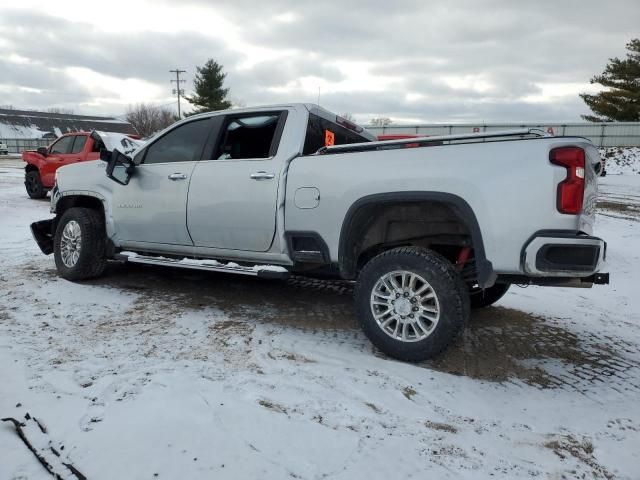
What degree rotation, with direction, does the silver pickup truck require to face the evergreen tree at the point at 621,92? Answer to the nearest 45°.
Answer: approximately 90° to its right

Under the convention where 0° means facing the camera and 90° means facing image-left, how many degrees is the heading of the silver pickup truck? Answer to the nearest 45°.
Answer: approximately 135°

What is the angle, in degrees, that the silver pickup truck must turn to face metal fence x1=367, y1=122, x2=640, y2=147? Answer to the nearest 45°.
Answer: approximately 90° to its right

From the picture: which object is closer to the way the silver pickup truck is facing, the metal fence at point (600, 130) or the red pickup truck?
the red pickup truck

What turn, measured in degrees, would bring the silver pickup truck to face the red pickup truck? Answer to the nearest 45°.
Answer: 0° — it already faces it
